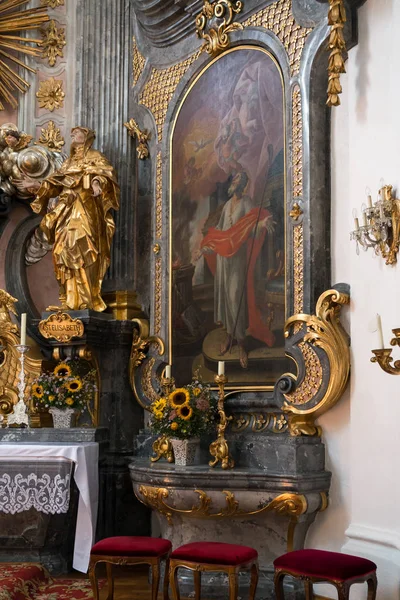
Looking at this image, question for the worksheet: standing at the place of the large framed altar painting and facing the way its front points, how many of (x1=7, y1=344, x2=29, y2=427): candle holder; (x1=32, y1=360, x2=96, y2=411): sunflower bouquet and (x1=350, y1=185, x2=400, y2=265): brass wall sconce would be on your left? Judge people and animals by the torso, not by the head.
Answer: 1

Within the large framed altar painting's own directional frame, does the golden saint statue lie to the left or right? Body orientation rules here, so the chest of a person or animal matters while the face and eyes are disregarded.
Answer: on its right

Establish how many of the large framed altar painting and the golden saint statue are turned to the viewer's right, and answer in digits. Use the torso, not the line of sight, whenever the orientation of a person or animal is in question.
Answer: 0
